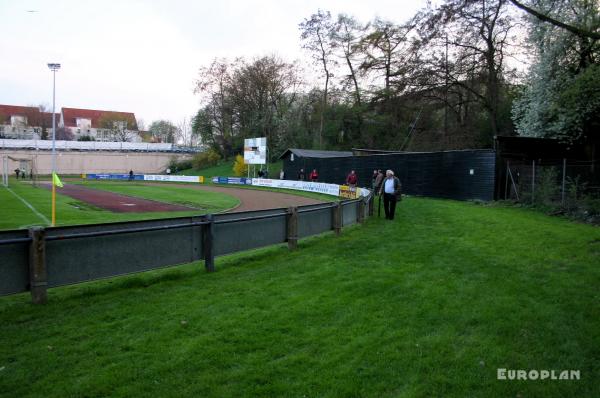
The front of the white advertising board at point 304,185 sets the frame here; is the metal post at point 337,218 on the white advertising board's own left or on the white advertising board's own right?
on the white advertising board's own left

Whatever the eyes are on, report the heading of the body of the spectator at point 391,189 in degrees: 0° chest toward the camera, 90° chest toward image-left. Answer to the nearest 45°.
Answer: approximately 0°

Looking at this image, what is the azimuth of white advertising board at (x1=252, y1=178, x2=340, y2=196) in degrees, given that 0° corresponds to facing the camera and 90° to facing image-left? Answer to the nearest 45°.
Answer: approximately 45°

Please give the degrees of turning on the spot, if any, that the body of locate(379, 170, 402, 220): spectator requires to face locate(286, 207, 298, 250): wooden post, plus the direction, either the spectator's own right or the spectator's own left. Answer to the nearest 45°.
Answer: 0° — they already face it

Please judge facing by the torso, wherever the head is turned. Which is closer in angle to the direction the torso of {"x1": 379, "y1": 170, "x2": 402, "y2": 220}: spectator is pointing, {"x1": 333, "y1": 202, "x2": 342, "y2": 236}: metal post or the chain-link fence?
the metal post

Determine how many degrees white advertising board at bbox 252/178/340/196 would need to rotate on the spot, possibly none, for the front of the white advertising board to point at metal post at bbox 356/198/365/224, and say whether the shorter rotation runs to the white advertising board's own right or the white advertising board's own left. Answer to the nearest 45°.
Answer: approximately 45° to the white advertising board's own left
